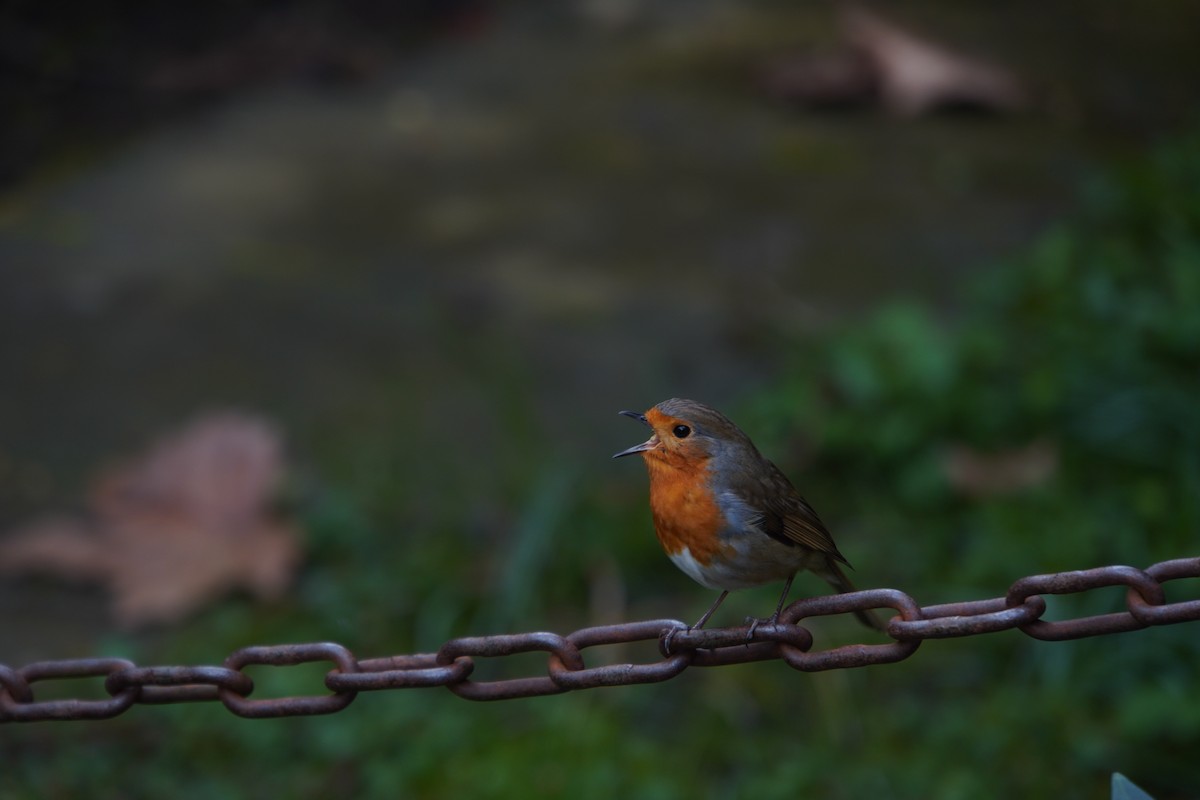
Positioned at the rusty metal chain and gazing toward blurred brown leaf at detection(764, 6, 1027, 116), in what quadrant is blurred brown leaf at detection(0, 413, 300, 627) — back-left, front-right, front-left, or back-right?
front-left

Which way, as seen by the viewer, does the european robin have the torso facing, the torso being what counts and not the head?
to the viewer's left

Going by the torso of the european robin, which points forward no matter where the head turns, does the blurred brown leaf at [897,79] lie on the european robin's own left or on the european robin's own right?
on the european robin's own right

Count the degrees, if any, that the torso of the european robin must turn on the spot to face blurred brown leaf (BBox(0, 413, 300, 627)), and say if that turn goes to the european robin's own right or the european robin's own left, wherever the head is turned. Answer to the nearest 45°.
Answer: approximately 45° to the european robin's own right
